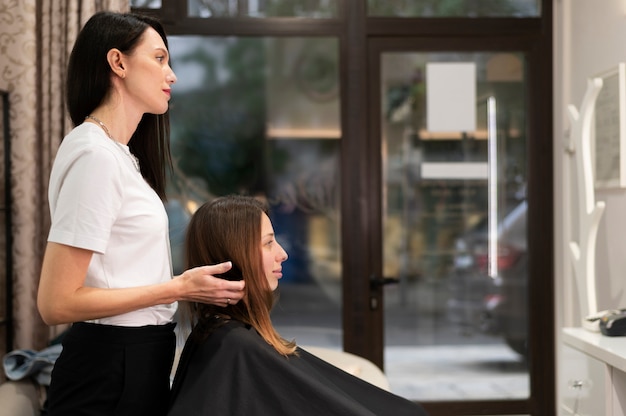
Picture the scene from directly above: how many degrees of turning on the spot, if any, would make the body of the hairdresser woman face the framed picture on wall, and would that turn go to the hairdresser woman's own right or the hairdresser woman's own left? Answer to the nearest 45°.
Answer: approximately 45° to the hairdresser woman's own left

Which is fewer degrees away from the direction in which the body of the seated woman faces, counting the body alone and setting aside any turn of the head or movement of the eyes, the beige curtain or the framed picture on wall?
the framed picture on wall

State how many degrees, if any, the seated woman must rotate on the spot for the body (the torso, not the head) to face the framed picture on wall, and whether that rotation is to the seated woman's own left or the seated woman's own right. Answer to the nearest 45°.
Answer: approximately 45° to the seated woman's own left

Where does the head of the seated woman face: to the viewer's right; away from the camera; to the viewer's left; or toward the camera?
to the viewer's right

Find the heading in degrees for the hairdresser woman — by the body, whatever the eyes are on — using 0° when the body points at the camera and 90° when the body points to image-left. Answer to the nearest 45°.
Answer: approximately 270°

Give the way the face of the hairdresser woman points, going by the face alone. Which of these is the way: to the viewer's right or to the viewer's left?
to the viewer's right

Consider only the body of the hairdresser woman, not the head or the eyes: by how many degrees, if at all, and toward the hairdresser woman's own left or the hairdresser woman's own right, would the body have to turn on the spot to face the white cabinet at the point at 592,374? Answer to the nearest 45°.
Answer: approximately 45° to the hairdresser woman's own left

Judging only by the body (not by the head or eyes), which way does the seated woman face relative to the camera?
to the viewer's right
